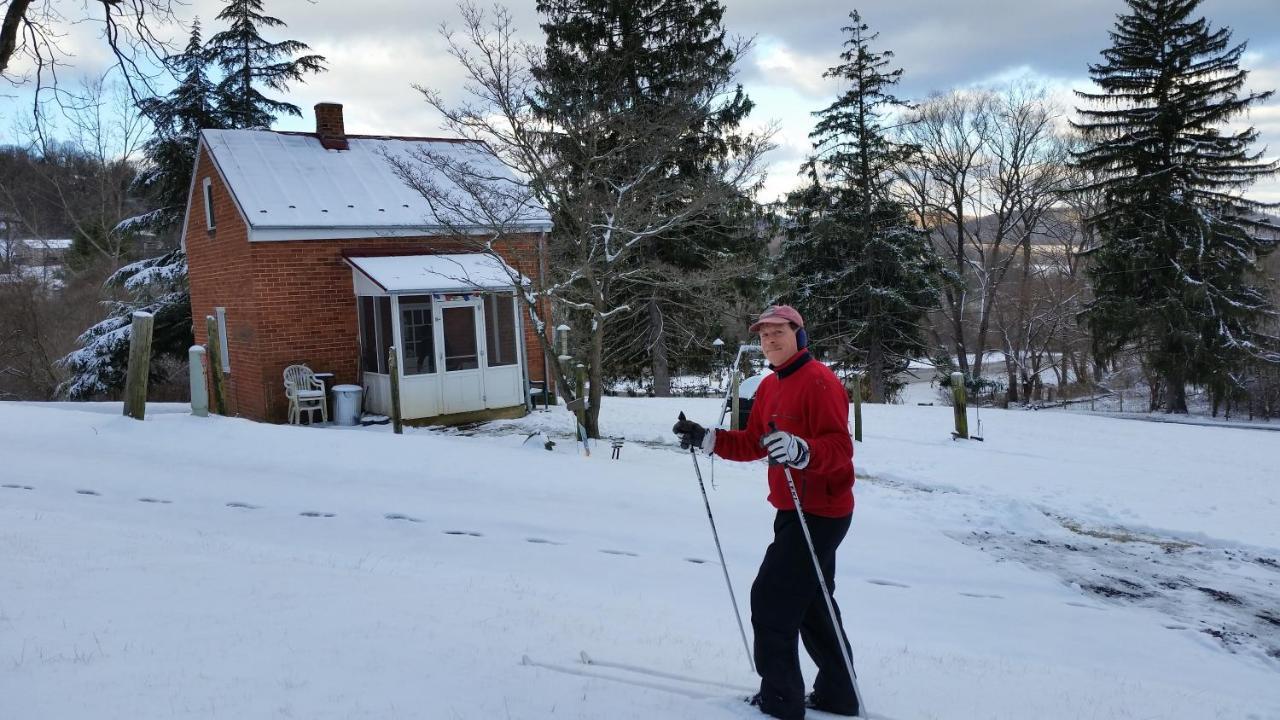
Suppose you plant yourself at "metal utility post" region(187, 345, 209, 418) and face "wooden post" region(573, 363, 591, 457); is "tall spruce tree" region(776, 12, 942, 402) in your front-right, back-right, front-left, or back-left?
front-left

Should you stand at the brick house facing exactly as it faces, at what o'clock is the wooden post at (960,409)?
The wooden post is roughly at 10 o'clock from the brick house.

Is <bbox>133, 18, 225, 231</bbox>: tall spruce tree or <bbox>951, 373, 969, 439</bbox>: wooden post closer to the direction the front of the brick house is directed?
the wooden post

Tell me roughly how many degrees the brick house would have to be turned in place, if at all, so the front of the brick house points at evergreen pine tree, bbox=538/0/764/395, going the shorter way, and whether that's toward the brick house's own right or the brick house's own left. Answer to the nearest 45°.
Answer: approximately 135° to the brick house's own left

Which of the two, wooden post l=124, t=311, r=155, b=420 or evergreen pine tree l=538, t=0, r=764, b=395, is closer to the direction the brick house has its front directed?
the wooden post

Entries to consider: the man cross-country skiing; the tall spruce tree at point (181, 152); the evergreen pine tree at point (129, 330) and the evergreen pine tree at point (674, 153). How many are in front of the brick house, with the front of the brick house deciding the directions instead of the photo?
1

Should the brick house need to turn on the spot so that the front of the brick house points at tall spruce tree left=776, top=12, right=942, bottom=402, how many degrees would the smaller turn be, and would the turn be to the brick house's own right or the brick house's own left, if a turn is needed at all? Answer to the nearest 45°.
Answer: approximately 135° to the brick house's own left

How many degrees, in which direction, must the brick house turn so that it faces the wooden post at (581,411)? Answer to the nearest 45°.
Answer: approximately 45° to its left

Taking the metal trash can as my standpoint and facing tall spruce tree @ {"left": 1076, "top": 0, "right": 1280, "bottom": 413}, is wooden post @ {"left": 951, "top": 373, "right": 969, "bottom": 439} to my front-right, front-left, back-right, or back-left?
front-right

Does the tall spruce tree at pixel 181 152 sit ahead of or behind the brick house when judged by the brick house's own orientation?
behind

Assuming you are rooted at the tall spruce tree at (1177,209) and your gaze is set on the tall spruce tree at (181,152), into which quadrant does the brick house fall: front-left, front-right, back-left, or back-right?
front-left

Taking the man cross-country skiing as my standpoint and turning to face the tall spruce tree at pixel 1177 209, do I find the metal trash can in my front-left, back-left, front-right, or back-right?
front-left

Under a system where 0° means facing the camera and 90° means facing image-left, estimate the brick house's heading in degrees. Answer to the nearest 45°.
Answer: approximately 0°

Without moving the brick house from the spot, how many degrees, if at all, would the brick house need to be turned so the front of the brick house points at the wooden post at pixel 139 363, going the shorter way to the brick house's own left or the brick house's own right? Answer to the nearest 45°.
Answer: approximately 45° to the brick house's own right
